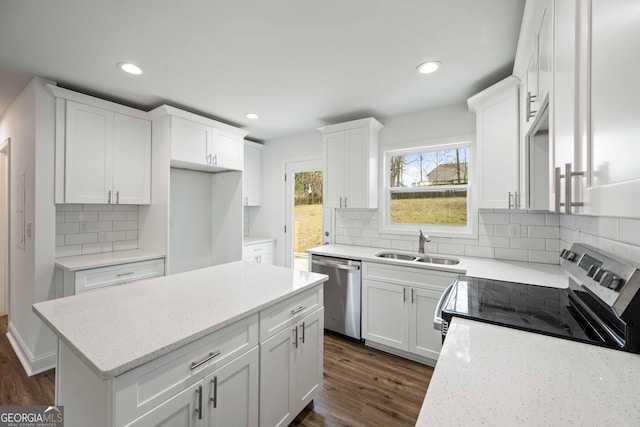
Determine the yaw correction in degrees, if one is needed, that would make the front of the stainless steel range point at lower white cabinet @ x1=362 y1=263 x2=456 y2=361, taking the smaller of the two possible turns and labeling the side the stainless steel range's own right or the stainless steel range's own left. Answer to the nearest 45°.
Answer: approximately 45° to the stainless steel range's own right

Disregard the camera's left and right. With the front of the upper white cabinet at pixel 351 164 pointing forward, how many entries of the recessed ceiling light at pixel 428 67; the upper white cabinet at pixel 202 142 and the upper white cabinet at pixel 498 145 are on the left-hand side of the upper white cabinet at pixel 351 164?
2

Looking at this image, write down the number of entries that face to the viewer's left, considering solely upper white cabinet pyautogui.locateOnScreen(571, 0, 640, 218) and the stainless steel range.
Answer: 2

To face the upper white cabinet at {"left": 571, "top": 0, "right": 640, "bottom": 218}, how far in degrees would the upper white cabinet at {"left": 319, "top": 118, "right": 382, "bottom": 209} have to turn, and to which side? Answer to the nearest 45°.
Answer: approximately 45° to its left

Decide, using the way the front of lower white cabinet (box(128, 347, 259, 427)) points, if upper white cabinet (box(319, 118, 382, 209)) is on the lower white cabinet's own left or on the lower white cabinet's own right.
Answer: on the lower white cabinet's own left

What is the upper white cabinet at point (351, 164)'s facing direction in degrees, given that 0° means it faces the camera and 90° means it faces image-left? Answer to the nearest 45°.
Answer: approximately 45°

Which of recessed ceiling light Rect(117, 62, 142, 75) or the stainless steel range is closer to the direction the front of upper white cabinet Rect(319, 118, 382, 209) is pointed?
the recessed ceiling light

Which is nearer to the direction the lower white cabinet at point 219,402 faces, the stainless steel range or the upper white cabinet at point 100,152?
the stainless steel range

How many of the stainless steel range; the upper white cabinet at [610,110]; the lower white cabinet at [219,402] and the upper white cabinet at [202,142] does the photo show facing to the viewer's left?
2

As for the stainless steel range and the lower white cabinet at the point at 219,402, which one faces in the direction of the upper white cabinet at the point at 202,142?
the stainless steel range

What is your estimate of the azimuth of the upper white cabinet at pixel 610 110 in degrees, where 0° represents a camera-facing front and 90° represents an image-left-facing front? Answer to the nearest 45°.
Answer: approximately 90°

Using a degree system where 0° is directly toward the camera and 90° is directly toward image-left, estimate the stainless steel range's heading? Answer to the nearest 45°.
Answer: approximately 90°

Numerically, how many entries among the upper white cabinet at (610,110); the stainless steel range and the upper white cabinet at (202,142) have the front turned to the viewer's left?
2
